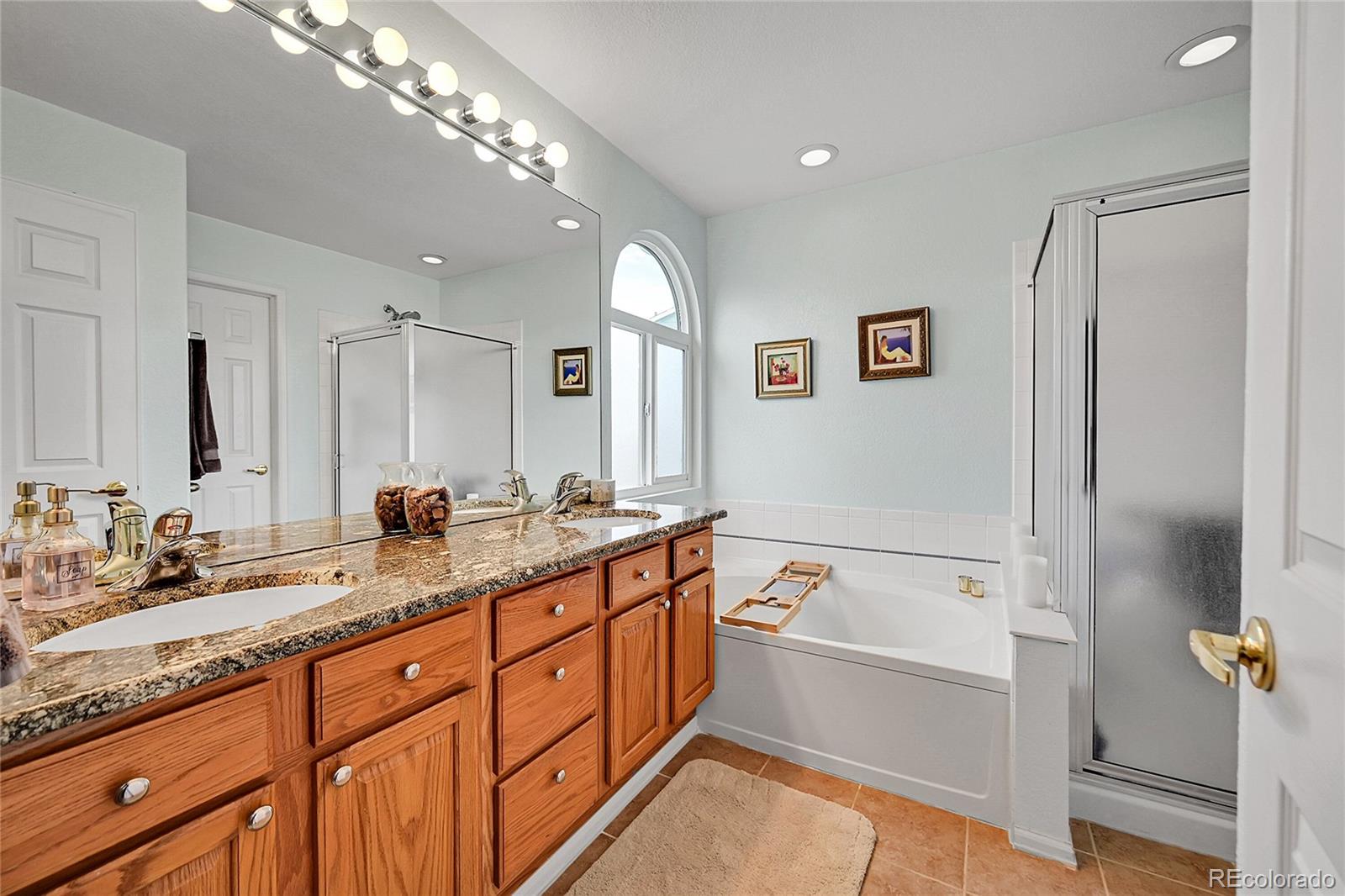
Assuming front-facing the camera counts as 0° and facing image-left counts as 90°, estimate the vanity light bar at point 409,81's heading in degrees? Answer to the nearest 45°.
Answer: approximately 315°

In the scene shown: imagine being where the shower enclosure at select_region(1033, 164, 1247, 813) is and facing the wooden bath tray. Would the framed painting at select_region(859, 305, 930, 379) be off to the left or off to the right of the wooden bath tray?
right

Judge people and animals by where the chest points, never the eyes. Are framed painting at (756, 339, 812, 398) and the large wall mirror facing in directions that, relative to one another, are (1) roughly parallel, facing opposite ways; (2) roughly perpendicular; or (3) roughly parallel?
roughly perpendicular

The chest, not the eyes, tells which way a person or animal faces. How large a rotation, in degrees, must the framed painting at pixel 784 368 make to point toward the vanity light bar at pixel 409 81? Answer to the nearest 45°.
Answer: approximately 45° to its right

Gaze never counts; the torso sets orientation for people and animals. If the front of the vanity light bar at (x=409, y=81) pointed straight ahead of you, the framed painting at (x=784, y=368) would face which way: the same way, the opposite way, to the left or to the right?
to the right

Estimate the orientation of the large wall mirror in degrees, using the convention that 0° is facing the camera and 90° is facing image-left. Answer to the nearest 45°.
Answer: approximately 315°
